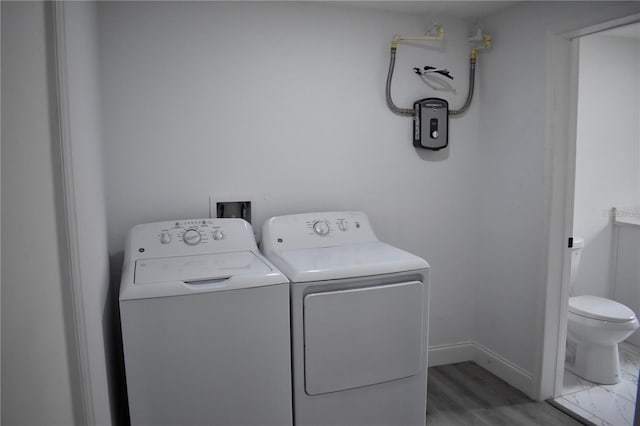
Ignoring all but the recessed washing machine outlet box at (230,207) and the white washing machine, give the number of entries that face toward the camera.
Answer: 2

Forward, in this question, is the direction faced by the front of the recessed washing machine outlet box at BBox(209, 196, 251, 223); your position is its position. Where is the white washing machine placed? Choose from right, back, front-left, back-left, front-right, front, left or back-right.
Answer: front

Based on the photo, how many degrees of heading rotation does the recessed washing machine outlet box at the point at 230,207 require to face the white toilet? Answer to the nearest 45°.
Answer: approximately 90° to its left

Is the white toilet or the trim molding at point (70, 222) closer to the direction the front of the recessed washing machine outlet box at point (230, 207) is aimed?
the trim molding

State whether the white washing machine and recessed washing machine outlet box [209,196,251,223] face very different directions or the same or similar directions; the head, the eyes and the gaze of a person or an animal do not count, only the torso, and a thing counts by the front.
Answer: same or similar directions

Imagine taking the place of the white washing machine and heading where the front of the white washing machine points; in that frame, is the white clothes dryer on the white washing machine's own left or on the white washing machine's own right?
on the white washing machine's own left

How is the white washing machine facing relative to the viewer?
toward the camera

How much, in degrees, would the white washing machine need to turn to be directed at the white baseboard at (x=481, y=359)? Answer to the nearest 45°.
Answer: approximately 90° to its left

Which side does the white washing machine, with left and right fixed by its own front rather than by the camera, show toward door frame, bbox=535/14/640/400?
left

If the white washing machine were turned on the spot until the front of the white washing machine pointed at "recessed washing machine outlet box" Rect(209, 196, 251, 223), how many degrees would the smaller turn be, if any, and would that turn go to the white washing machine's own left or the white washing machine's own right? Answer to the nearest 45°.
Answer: approximately 180°

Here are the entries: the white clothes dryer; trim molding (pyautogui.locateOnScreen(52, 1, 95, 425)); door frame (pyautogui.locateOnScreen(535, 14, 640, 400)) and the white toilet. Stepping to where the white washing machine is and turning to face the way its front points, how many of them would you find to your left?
3

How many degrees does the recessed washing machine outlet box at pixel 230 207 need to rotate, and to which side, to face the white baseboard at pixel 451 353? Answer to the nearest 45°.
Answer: approximately 90° to its left
